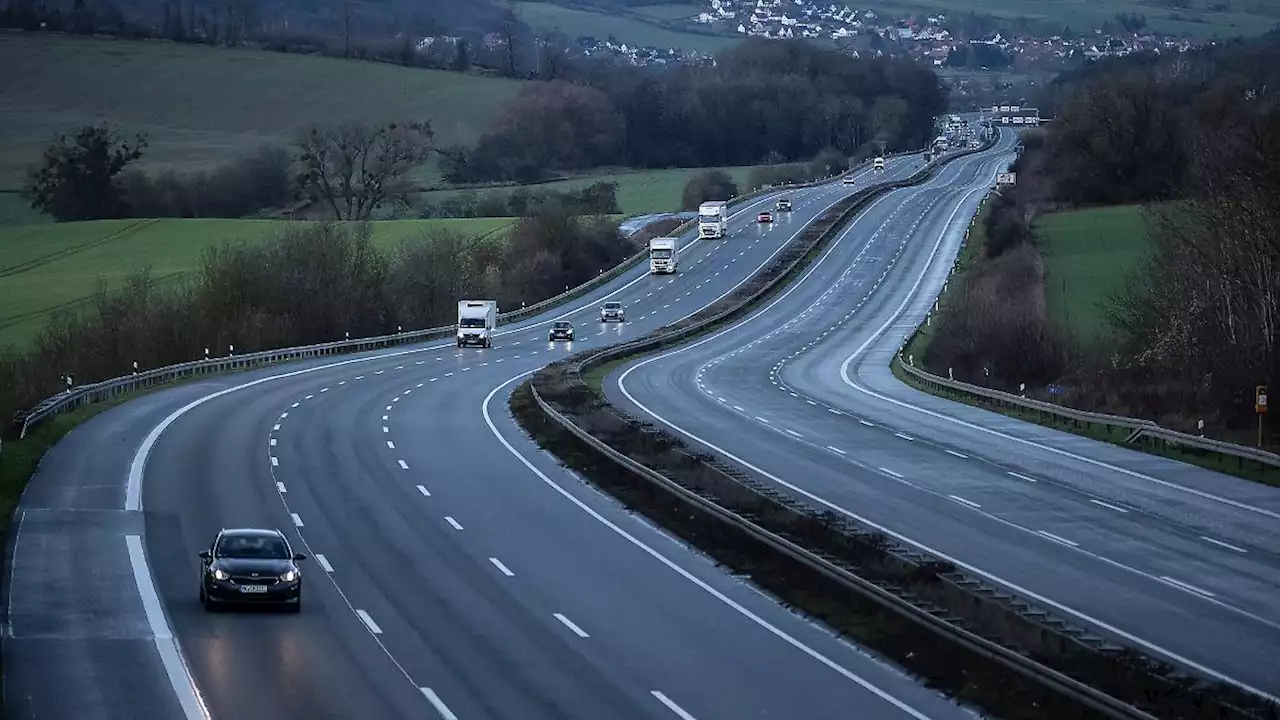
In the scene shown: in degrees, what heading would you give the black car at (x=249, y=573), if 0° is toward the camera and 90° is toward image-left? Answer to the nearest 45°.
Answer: approximately 0°

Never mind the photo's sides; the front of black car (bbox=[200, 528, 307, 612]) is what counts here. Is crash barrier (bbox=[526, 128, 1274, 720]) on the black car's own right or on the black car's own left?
on the black car's own left

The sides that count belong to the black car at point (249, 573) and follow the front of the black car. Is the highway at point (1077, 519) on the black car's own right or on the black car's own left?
on the black car's own left
